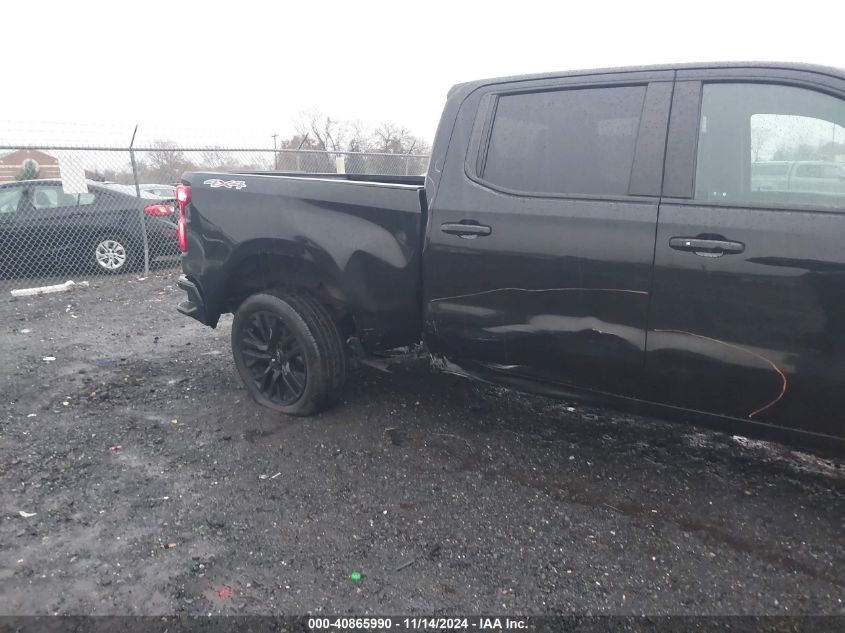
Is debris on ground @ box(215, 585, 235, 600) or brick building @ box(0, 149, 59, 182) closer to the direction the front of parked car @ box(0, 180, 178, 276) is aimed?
the brick building

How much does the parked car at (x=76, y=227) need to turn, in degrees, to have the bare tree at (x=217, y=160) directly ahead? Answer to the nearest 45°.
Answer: approximately 135° to its right

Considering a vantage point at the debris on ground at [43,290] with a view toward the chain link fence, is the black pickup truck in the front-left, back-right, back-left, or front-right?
back-right

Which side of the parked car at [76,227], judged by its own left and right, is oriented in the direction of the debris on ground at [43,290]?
left

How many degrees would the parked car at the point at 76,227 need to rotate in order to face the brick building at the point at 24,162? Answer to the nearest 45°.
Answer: approximately 45° to its right

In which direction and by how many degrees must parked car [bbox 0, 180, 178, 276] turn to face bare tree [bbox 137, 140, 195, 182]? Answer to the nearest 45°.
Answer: approximately 135° to its right

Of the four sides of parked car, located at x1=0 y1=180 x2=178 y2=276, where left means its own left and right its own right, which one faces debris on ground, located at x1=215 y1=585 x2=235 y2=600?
left

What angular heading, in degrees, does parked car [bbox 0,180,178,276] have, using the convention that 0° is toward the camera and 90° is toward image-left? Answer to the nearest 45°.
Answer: approximately 90°

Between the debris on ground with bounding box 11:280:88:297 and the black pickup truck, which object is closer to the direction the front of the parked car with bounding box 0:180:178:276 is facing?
the debris on ground

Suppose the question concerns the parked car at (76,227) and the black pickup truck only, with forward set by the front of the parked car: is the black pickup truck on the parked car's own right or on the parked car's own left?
on the parked car's own left
